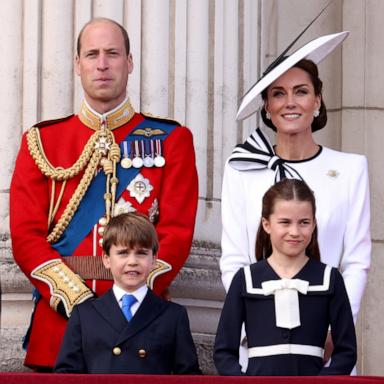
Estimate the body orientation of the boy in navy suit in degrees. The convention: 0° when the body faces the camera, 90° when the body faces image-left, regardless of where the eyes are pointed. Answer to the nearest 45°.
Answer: approximately 0°

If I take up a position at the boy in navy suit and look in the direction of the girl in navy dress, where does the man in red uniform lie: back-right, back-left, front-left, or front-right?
back-left

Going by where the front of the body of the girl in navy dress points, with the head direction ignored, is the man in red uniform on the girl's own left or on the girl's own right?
on the girl's own right
